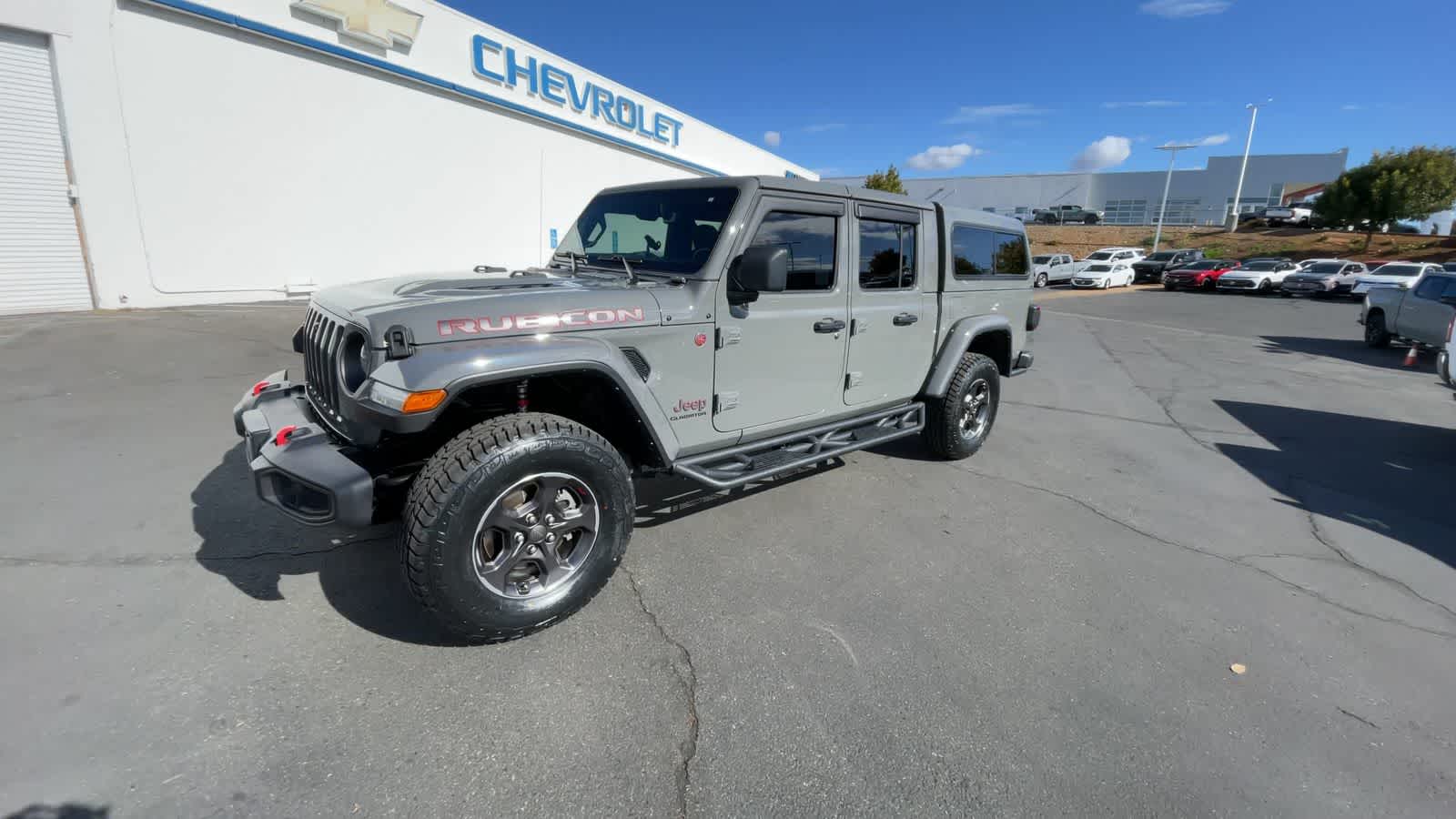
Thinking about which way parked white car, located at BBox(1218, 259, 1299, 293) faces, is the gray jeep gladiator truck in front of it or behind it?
in front

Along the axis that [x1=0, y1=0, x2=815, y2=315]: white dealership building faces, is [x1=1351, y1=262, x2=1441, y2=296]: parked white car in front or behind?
in front

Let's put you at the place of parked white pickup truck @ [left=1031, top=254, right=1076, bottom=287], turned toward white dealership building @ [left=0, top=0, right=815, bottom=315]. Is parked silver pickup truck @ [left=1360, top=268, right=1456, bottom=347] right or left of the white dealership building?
left

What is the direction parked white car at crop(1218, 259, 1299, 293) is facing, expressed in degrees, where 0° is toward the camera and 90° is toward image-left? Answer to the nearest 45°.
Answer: approximately 45°

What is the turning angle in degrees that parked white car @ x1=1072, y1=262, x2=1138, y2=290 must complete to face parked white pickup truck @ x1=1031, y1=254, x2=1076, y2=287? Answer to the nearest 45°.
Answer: approximately 45° to its right

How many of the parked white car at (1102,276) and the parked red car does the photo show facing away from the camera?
0

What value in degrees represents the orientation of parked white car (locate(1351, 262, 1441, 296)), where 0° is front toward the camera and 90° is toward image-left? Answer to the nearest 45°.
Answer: approximately 45°

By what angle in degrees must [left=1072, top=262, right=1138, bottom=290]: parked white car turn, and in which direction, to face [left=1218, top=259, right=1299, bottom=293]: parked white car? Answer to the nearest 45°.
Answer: approximately 135° to its left
